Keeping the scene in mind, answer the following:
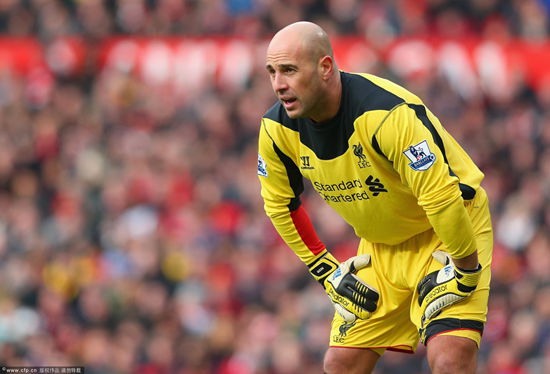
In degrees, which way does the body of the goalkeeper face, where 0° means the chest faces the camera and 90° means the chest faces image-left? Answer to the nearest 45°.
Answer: approximately 45°
